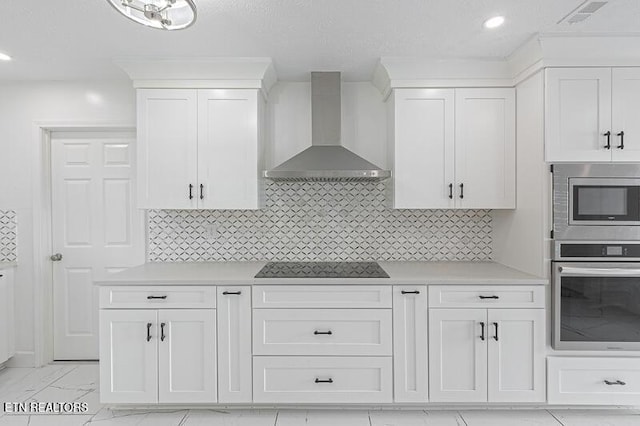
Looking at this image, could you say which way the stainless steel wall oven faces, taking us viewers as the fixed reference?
facing the viewer

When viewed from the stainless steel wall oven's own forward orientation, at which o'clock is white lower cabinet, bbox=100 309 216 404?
The white lower cabinet is roughly at 2 o'clock from the stainless steel wall oven.

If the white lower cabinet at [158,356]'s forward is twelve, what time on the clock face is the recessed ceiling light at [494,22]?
The recessed ceiling light is roughly at 10 o'clock from the white lower cabinet.

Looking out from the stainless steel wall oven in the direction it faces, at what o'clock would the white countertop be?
The white countertop is roughly at 2 o'clock from the stainless steel wall oven.

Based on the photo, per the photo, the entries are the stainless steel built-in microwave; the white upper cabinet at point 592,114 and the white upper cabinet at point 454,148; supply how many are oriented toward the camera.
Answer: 3

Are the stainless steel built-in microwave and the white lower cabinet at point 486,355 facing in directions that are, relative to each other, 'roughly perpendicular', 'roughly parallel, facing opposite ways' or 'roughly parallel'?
roughly parallel

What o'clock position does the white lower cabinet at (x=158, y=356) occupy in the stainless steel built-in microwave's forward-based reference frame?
The white lower cabinet is roughly at 2 o'clock from the stainless steel built-in microwave.

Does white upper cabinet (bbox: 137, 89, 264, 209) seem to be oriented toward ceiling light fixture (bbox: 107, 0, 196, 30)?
yes

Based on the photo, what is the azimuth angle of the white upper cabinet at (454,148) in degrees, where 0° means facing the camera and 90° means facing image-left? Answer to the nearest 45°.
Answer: approximately 0°

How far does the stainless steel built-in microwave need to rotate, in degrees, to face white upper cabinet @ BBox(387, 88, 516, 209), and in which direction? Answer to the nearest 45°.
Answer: approximately 90° to its right

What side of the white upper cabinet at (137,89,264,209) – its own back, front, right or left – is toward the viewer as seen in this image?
front

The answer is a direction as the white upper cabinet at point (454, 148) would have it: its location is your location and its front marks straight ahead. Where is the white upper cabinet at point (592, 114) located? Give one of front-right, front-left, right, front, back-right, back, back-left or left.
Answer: left

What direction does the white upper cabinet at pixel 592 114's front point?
toward the camera

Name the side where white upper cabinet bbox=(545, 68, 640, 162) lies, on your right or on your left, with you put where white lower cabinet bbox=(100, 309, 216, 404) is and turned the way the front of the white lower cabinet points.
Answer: on your left

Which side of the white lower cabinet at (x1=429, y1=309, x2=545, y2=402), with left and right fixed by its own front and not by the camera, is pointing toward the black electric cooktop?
right

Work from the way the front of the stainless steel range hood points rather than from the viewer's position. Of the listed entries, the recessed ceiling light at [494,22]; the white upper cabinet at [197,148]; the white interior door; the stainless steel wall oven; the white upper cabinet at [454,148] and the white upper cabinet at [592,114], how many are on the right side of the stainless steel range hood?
2

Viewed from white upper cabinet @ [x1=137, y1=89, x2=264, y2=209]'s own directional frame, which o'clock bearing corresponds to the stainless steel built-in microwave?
The stainless steel built-in microwave is roughly at 10 o'clock from the white upper cabinet.

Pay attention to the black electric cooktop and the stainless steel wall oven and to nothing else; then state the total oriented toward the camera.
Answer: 2
